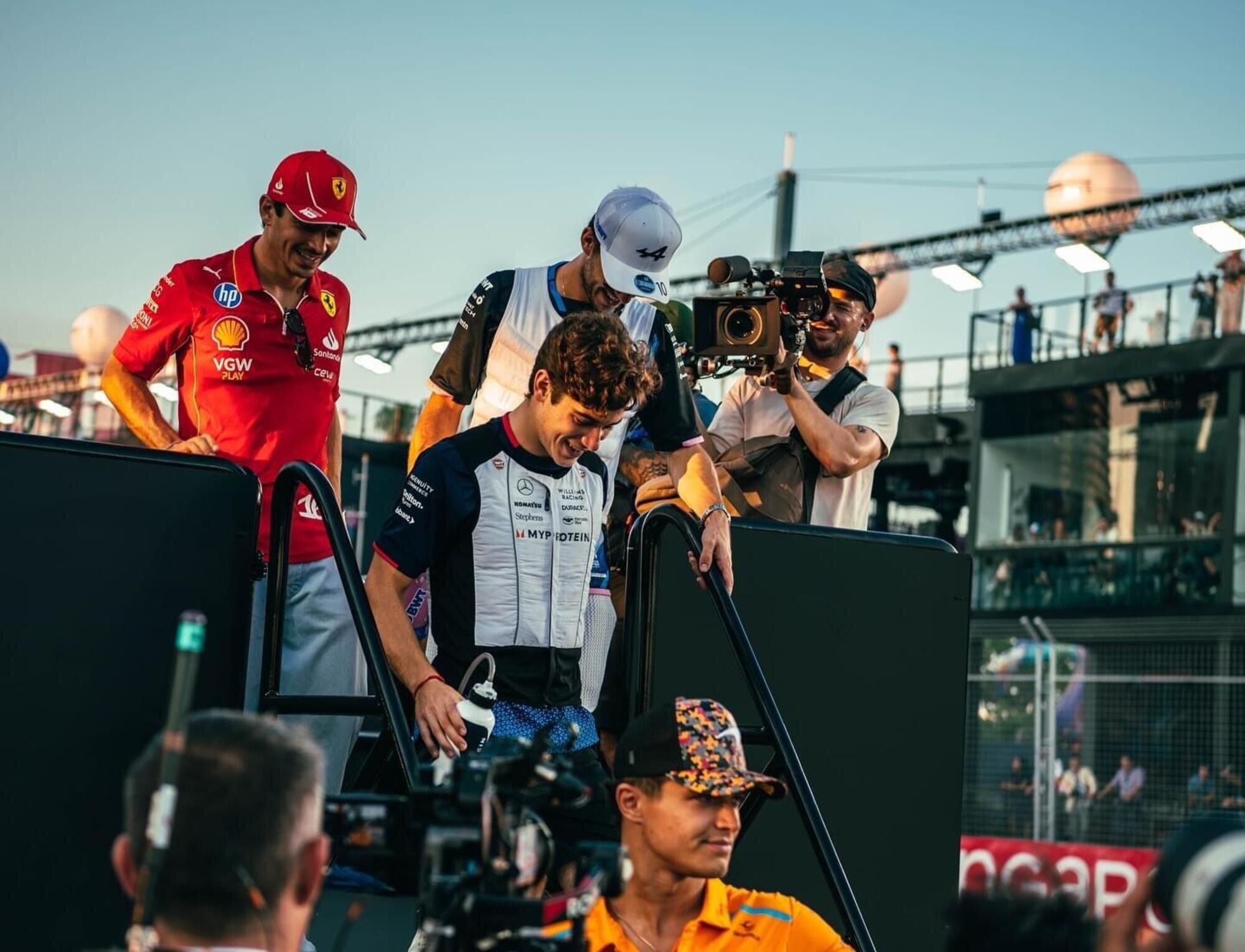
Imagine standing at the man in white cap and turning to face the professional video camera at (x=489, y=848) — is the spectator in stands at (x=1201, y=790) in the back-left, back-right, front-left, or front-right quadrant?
back-left

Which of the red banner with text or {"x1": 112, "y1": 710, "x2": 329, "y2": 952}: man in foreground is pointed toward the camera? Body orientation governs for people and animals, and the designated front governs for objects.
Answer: the red banner with text

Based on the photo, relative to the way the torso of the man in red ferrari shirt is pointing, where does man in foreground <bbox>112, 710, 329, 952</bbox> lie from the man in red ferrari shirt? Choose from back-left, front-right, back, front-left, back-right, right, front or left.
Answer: front-right

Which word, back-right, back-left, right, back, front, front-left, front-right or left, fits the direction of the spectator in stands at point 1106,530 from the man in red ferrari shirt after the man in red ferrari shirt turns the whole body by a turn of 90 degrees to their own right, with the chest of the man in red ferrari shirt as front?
back

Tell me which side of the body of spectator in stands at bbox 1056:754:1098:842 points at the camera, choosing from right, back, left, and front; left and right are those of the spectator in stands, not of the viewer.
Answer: front

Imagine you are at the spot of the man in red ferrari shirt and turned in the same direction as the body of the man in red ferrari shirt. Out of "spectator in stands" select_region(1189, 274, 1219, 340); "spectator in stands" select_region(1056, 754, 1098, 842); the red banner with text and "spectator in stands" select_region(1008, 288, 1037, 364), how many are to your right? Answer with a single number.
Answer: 0

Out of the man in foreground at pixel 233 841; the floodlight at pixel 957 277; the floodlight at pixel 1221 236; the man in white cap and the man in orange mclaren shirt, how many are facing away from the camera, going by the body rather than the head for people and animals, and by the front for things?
1

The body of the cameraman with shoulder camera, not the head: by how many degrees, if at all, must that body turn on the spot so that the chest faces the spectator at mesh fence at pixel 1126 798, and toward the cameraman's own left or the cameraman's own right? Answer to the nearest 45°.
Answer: approximately 135° to the cameraman's own right

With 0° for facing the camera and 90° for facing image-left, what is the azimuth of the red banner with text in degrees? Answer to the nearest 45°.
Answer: approximately 0°

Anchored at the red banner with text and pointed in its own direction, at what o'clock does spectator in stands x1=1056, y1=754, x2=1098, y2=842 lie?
The spectator in stands is roughly at 6 o'clock from the red banner with text.

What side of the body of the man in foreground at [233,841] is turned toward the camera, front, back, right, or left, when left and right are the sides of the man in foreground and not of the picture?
back

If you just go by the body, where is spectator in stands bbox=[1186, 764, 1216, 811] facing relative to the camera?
toward the camera

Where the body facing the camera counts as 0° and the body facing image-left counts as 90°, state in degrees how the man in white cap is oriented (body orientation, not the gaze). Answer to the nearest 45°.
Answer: approximately 315°

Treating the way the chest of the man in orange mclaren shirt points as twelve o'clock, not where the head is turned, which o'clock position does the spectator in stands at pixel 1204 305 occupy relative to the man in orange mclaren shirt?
The spectator in stands is roughly at 8 o'clock from the man in orange mclaren shirt.

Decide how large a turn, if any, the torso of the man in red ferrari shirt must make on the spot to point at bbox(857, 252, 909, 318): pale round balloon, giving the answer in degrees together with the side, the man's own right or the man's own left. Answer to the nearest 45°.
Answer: approximately 90° to the man's own left

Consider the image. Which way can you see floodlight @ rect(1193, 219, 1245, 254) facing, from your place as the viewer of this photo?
facing the viewer and to the left of the viewer

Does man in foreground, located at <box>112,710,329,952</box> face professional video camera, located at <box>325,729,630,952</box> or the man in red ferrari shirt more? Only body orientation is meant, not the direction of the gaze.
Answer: the man in red ferrari shirt
